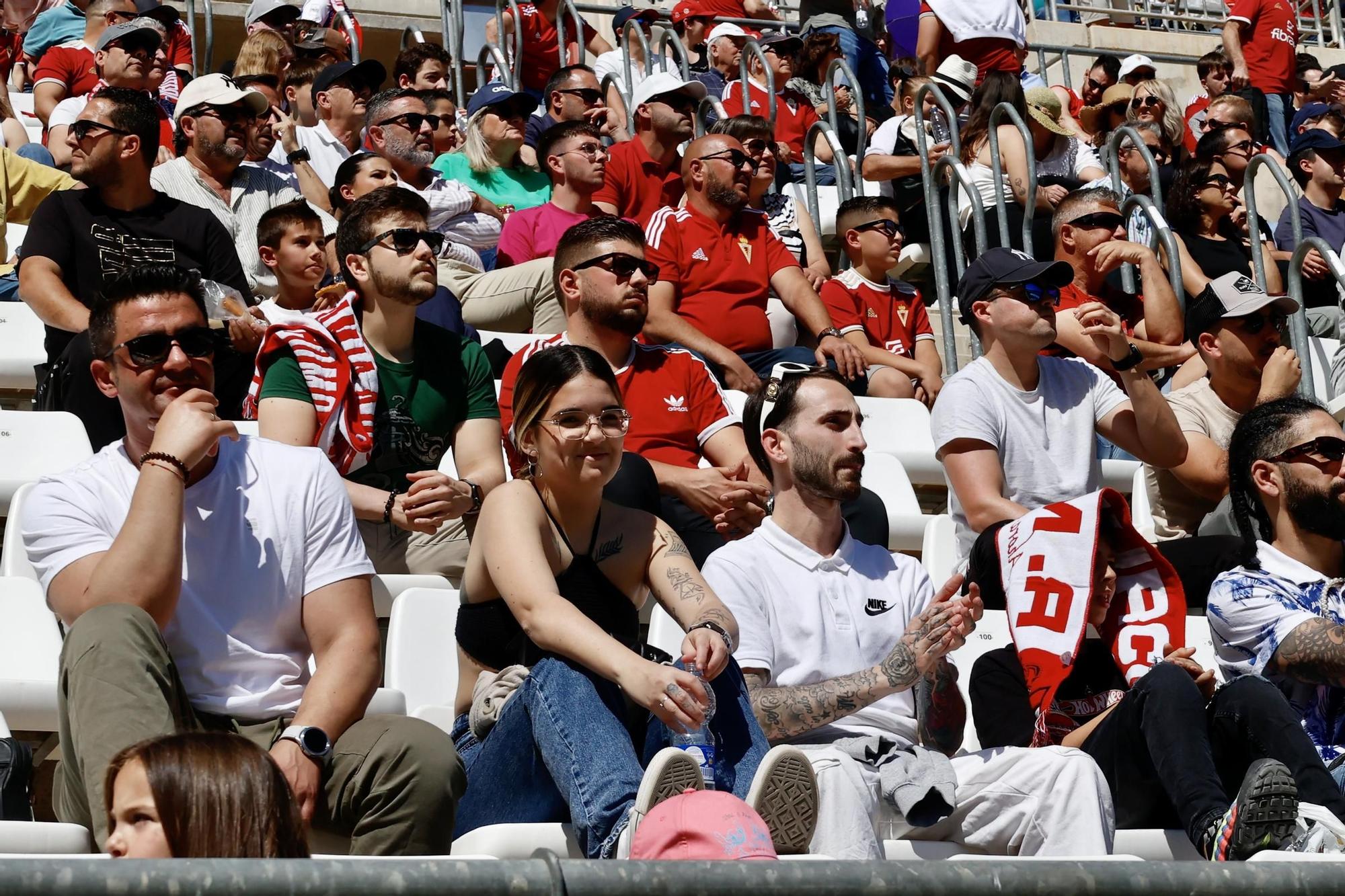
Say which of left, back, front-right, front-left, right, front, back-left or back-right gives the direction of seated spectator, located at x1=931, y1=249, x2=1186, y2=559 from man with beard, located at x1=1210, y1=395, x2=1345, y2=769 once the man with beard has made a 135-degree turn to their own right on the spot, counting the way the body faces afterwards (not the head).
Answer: front-right

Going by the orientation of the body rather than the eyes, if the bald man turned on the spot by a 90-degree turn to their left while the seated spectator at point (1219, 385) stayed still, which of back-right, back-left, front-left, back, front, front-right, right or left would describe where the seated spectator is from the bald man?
right

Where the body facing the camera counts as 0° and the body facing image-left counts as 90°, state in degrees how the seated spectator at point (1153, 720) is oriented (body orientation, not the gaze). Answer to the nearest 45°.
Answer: approximately 315°

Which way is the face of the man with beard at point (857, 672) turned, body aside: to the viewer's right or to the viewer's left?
to the viewer's right

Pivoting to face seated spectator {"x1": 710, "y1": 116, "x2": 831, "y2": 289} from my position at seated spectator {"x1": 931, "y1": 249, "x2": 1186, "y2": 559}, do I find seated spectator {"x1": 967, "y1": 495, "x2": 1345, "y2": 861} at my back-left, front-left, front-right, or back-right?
back-left

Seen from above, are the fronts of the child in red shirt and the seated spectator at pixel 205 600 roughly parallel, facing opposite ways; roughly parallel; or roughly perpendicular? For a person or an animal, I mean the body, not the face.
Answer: roughly parallel

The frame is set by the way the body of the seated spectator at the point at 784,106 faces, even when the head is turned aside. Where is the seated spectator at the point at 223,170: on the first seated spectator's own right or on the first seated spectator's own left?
on the first seated spectator's own right

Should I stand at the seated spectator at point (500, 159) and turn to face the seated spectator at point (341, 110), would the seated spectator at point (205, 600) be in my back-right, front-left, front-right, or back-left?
back-left

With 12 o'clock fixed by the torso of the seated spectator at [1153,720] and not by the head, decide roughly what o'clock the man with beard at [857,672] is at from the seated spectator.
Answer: The man with beard is roughly at 4 o'clock from the seated spectator.

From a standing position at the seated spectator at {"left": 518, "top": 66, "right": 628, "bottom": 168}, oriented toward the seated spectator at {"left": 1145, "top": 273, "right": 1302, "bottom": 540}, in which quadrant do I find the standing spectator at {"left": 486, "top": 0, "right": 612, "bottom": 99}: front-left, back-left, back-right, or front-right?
back-left

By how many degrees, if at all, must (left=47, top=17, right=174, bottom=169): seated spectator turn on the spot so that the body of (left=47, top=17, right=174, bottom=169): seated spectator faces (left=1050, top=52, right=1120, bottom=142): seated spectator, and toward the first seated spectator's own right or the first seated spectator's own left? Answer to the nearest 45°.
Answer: approximately 45° to the first seated spectator's own left

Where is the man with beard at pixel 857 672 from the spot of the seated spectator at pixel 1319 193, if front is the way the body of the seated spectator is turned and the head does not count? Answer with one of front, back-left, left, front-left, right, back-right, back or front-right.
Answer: front-right

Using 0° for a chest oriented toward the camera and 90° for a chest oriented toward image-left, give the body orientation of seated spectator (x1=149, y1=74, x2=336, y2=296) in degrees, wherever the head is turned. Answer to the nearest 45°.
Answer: approximately 315°

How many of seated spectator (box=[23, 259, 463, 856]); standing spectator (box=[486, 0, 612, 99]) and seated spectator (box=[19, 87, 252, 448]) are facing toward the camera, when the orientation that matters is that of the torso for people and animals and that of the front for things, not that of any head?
3

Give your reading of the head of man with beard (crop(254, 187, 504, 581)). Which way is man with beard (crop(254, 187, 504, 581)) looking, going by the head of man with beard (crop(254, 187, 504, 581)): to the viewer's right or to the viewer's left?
to the viewer's right

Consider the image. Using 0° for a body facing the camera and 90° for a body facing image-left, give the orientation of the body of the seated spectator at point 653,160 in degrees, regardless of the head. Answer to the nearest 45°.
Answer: approximately 315°

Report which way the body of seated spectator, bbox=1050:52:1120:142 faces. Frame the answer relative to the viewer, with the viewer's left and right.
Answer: facing the viewer and to the right of the viewer

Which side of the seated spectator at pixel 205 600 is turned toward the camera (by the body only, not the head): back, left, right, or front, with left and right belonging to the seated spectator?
front

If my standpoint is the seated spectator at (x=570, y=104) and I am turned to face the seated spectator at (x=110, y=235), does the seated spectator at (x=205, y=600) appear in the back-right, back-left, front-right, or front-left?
front-left
